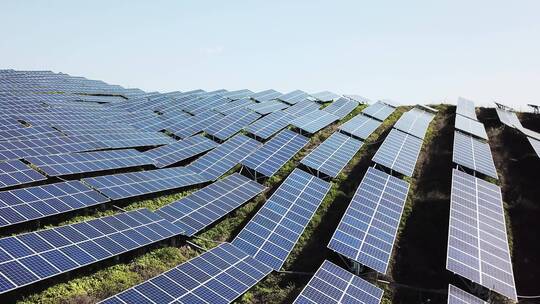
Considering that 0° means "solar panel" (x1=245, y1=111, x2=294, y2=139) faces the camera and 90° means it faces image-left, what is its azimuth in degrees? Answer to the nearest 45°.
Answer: approximately 315°

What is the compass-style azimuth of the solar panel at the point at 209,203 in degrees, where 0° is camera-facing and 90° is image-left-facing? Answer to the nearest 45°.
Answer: approximately 315°

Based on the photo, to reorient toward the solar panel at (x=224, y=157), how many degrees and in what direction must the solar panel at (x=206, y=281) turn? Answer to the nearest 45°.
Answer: approximately 180°
